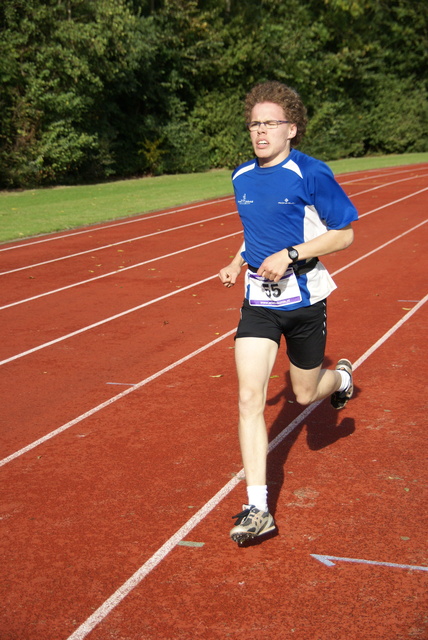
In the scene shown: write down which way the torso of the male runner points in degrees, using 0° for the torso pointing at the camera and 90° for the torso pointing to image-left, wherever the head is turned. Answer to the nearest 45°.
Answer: approximately 45°
